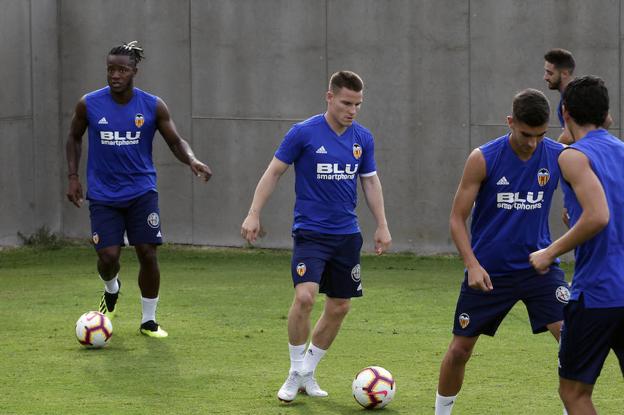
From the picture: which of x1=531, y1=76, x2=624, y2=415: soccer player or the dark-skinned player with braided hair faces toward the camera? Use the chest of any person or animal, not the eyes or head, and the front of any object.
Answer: the dark-skinned player with braided hair

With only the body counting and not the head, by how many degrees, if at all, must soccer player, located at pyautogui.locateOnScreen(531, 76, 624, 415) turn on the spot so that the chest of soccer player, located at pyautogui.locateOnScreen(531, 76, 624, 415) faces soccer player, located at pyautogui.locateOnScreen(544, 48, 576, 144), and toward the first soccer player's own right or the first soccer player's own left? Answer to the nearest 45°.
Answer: approximately 45° to the first soccer player's own right

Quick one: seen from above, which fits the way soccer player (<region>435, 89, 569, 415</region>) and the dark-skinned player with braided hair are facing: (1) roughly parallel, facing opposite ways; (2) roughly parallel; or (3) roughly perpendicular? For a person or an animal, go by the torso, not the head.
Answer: roughly parallel

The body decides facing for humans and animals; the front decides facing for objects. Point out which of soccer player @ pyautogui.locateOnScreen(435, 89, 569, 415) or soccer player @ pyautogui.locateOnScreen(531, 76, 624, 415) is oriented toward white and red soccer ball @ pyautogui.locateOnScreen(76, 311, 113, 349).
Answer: soccer player @ pyautogui.locateOnScreen(531, 76, 624, 415)

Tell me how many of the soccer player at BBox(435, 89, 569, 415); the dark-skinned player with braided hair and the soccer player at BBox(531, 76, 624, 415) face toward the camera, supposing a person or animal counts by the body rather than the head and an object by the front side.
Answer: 2

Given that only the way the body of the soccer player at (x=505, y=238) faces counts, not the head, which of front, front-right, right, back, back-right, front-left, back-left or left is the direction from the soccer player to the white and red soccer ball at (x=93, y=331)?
back-right

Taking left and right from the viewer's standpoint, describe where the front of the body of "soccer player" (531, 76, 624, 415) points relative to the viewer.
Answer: facing away from the viewer and to the left of the viewer

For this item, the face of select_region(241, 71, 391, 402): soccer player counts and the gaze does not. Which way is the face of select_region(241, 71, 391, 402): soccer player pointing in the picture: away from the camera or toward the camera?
toward the camera

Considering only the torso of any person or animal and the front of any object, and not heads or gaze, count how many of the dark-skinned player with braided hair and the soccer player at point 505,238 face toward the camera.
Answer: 2

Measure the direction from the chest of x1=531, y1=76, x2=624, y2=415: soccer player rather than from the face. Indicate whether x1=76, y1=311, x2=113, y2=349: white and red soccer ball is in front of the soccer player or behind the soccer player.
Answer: in front

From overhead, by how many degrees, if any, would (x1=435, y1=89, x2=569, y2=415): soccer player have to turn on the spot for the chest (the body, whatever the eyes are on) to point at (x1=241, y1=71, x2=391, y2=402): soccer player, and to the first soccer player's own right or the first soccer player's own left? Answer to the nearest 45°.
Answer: approximately 135° to the first soccer player's own right

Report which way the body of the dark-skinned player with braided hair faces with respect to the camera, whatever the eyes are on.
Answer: toward the camera

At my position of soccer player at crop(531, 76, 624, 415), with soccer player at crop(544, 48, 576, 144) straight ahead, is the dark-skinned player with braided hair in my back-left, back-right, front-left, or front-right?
front-left

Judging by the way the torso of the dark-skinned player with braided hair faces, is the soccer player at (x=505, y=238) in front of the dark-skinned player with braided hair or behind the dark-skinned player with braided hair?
in front

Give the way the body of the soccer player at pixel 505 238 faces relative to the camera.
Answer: toward the camera

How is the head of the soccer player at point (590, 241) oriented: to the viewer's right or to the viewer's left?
to the viewer's left

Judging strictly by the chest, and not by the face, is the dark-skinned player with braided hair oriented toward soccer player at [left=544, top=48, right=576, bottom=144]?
no

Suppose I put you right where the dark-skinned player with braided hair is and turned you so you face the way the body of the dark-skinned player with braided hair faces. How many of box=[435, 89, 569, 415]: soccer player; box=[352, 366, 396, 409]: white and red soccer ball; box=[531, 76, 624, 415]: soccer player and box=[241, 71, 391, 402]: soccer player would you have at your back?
0
